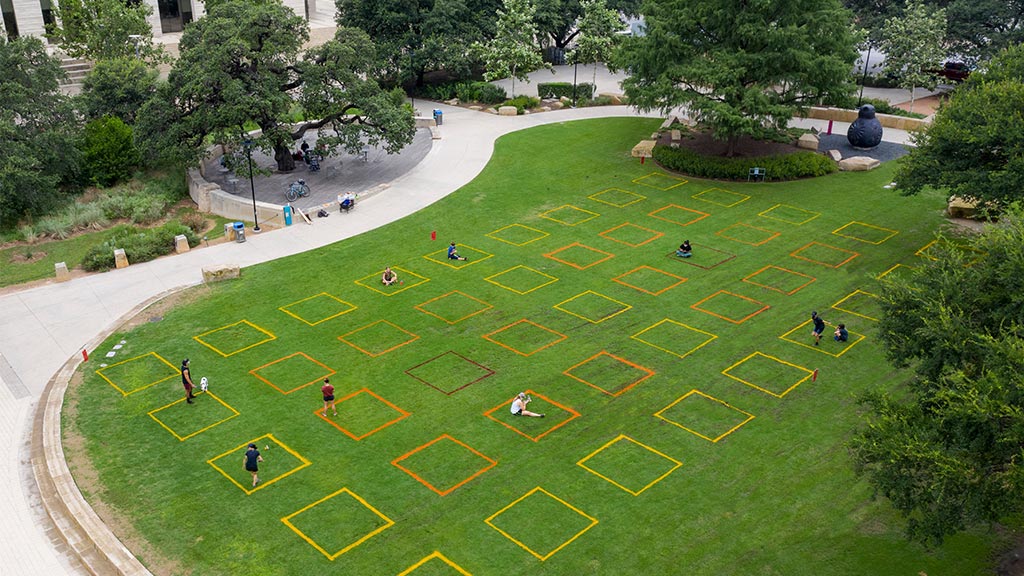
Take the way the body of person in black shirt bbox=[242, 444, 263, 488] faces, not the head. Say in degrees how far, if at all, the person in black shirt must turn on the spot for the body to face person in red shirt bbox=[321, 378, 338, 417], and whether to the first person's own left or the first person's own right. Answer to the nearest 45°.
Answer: approximately 45° to the first person's own right

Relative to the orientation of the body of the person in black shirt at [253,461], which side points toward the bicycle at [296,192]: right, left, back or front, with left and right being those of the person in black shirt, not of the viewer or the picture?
front

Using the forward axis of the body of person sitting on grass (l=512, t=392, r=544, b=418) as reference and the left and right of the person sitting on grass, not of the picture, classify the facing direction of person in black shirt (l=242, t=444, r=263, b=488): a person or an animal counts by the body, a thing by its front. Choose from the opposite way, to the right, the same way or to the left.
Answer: to the left

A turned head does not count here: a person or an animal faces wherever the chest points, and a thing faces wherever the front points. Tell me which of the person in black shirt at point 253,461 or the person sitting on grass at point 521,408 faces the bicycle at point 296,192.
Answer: the person in black shirt

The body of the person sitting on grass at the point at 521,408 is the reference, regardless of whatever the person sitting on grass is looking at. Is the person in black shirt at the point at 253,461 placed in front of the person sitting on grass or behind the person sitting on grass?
behind

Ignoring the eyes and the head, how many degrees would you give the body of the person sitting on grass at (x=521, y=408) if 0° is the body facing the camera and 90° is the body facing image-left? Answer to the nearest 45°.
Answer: approximately 270°

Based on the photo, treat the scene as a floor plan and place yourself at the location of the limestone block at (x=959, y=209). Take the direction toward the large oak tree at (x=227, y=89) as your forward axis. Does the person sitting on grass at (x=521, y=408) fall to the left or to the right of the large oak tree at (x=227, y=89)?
left

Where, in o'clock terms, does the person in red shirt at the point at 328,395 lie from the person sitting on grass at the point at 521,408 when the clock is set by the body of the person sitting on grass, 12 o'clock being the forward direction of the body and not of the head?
The person in red shirt is roughly at 6 o'clock from the person sitting on grass.

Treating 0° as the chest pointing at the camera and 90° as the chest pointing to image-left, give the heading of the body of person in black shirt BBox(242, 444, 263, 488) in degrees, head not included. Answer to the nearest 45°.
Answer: approximately 180°

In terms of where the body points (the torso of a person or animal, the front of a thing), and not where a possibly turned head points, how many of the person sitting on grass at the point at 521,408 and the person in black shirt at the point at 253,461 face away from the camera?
1

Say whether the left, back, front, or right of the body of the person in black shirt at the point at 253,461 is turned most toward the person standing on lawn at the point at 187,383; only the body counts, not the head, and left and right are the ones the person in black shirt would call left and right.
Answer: front

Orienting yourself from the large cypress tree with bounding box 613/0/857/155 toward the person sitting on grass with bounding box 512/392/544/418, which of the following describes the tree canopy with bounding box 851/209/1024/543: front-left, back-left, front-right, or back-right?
front-left

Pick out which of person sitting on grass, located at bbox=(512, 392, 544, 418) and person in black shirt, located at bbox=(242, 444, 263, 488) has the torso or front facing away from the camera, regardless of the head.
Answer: the person in black shirt

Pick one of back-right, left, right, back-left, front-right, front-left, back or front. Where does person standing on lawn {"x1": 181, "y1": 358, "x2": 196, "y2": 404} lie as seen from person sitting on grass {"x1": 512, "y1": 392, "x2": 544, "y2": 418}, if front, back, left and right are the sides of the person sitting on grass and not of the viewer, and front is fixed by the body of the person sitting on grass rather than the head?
back

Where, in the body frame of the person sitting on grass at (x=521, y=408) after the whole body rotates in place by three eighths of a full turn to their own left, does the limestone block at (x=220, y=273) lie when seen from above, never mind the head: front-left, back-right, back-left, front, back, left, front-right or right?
front

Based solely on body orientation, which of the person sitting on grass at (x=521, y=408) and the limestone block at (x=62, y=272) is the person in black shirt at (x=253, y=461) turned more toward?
the limestone block

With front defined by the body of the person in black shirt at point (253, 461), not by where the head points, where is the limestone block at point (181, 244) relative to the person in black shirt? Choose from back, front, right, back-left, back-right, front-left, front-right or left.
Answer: front
